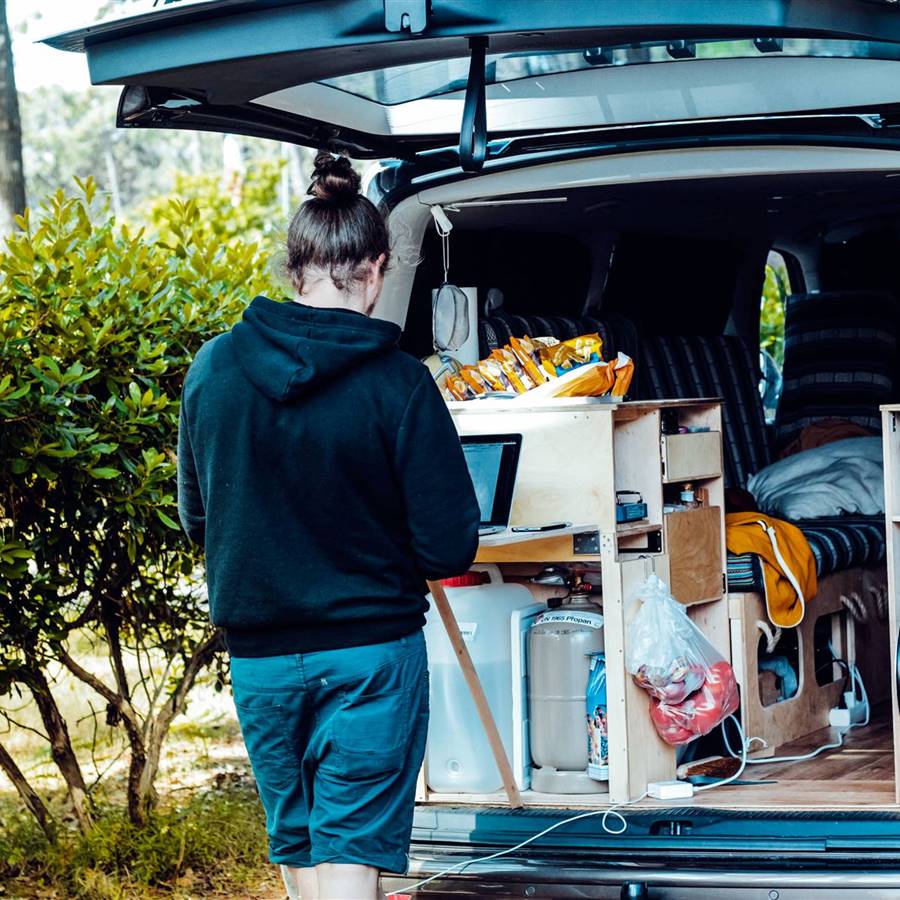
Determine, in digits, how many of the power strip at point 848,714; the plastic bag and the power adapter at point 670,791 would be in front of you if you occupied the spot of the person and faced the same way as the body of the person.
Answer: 3

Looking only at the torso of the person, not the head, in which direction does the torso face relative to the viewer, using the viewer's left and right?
facing away from the viewer and to the right of the viewer

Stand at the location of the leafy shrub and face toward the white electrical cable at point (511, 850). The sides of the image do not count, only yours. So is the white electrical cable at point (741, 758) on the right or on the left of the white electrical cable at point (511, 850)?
left

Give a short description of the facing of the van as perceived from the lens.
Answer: facing away from the viewer

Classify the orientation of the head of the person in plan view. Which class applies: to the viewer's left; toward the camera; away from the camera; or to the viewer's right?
away from the camera

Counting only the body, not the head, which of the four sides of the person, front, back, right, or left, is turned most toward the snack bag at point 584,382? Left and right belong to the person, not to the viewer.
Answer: front

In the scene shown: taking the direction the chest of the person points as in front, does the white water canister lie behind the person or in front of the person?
in front

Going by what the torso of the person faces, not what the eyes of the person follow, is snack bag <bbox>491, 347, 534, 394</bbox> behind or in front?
in front
